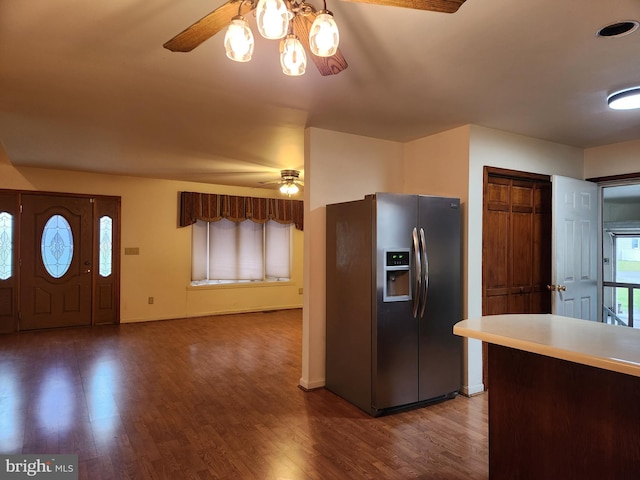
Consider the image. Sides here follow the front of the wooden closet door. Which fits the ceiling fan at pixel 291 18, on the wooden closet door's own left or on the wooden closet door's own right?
on the wooden closet door's own right

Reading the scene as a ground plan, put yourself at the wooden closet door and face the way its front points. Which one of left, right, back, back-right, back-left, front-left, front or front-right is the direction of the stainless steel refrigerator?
right

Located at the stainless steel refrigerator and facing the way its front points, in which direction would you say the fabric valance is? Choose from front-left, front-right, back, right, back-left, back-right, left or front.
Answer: back

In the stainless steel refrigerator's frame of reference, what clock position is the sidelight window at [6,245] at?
The sidelight window is roughly at 5 o'clock from the stainless steel refrigerator.

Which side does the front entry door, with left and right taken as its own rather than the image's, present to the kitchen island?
front

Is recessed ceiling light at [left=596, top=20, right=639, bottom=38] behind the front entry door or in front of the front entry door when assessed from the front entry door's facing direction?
in front

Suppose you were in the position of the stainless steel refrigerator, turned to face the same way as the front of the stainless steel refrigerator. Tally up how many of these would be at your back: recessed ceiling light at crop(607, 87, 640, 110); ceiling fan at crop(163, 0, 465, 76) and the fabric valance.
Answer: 1

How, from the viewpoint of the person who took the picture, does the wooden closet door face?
facing the viewer and to the right of the viewer

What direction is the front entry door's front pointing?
toward the camera

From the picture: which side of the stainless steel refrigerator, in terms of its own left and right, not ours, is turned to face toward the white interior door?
left
